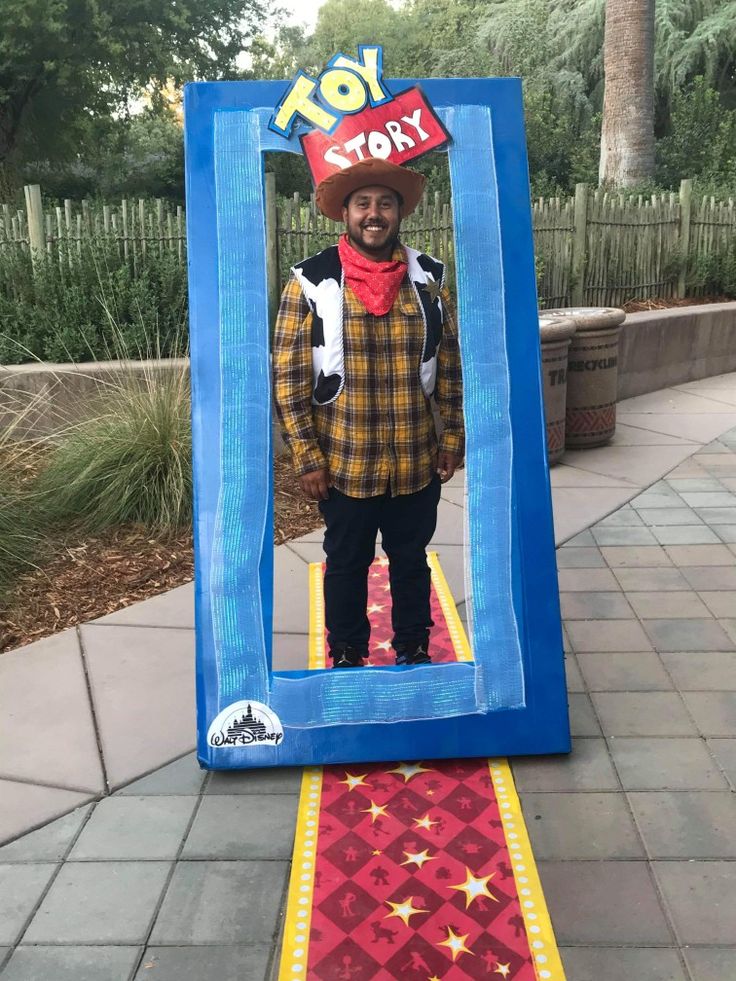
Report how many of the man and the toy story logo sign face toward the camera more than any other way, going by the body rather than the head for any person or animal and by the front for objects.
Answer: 2

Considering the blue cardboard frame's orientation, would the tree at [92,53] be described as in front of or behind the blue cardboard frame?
behind

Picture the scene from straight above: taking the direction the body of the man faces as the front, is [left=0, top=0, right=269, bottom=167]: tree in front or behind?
behind

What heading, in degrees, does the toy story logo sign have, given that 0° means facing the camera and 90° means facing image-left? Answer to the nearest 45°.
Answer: approximately 0°

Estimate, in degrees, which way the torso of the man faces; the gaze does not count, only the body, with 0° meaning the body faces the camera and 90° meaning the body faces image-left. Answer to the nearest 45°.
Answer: approximately 0°
